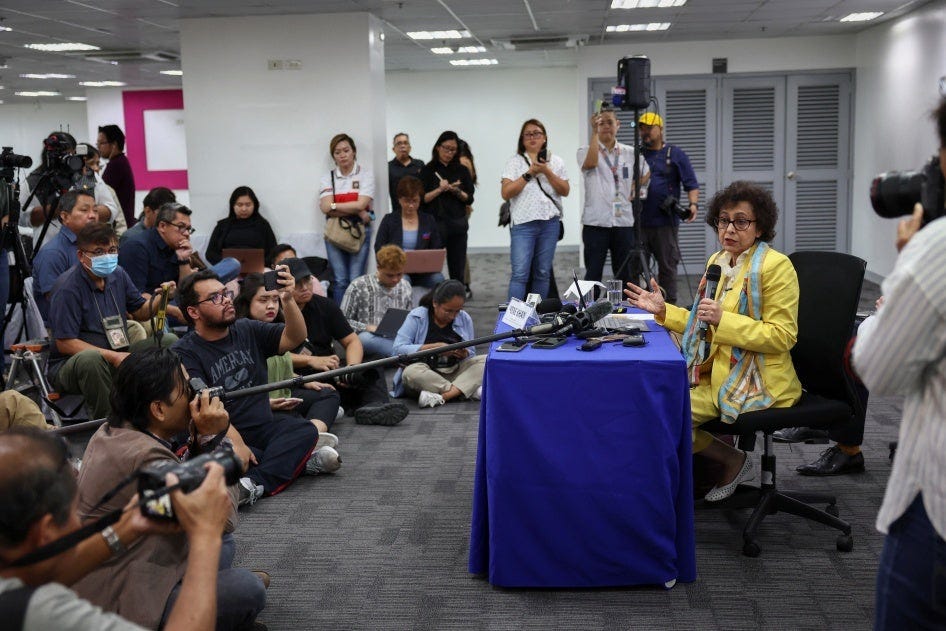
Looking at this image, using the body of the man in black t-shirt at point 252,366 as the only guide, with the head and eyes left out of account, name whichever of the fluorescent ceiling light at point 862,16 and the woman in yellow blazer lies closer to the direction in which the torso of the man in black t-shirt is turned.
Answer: the woman in yellow blazer

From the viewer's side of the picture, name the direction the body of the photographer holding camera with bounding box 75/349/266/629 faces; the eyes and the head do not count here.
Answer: to the viewer's right

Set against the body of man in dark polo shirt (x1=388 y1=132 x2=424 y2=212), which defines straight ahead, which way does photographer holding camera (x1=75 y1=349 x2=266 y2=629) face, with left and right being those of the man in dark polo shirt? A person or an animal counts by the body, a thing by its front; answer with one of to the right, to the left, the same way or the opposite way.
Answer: to the left

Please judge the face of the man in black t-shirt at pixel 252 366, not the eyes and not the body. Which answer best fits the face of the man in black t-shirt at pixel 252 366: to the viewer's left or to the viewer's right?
to the viewer's right

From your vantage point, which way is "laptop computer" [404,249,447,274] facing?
away from the camera

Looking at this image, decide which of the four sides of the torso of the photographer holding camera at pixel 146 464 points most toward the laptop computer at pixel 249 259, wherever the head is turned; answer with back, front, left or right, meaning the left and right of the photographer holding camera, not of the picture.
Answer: left

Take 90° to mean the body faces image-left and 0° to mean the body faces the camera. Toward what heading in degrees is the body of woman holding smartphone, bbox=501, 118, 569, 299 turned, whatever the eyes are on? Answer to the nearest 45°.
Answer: approximately 0°

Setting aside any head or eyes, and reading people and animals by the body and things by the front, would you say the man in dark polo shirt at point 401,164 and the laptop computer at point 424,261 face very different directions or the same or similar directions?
very different directions

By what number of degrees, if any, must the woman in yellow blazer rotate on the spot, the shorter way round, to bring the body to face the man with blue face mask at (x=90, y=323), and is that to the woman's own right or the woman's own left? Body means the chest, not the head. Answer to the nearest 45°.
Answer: approximately 45° to the woman's own right

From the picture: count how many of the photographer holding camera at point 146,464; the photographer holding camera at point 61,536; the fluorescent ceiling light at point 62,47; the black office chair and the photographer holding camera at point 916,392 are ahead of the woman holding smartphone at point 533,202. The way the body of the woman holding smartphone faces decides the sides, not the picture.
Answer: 4

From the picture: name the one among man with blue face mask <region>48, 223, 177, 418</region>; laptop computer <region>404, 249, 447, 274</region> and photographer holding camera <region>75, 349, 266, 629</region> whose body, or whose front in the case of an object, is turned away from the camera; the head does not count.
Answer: the laptop computer

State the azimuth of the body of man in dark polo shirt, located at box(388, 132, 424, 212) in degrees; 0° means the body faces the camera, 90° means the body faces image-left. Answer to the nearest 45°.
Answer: approximately 0°
